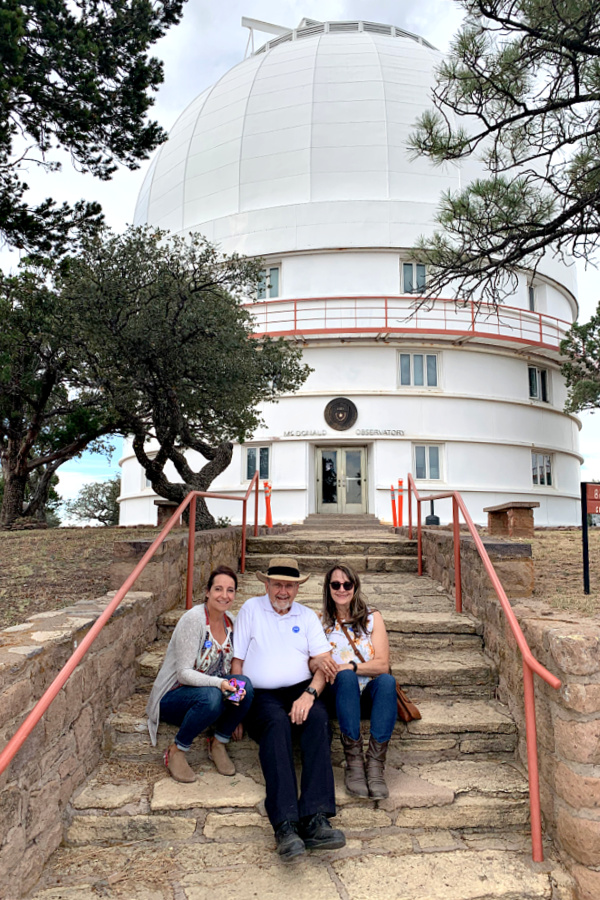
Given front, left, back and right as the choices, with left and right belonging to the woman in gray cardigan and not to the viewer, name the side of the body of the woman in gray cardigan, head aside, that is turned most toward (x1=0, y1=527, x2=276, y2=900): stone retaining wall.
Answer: right

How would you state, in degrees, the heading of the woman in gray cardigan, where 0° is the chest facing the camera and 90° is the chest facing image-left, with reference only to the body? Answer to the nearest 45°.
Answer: approximately 315°

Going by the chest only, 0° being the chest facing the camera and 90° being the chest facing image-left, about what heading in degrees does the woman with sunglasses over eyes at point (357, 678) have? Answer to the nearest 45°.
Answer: approximately 0°

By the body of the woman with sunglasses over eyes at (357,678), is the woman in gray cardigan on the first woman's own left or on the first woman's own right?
on the first woman's own right
